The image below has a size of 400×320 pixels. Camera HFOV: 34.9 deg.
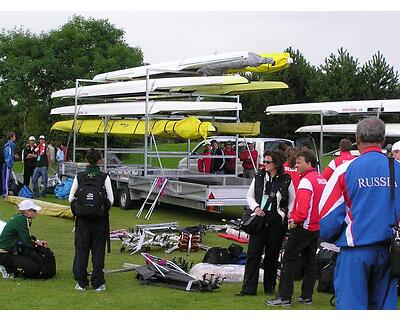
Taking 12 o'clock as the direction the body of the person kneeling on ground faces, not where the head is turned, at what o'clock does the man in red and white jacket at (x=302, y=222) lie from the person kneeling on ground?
The man in red and white jacket is roughly at 1 o'clock from the person kneeling on ground.

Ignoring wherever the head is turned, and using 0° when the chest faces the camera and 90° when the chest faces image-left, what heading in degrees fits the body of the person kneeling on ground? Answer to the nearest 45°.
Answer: approximately 270°

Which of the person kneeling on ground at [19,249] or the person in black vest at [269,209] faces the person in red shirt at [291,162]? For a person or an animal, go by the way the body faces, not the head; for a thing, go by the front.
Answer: the person kneeling on ground

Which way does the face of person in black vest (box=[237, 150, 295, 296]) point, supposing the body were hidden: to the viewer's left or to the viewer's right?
to the viewer's left

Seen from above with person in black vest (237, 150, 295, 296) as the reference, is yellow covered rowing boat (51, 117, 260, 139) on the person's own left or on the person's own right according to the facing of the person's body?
on the person's own right

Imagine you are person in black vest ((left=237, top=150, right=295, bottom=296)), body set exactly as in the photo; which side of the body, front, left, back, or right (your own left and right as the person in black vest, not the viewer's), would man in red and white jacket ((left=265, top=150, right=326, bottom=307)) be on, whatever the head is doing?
left

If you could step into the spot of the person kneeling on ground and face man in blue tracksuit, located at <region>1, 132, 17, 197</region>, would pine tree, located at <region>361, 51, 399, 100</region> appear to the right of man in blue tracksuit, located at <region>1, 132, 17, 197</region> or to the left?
right
